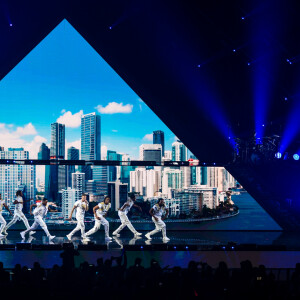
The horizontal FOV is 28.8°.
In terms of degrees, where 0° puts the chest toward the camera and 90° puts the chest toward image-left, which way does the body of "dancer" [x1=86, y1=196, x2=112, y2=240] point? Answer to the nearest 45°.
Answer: approximately 315°

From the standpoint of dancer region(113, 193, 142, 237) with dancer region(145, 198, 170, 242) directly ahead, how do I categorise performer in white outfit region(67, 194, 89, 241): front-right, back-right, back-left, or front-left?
back-right

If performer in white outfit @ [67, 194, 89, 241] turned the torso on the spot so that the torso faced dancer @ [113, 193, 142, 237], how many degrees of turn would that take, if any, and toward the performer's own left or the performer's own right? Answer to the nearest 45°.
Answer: approximately 45° to the performer's own left
